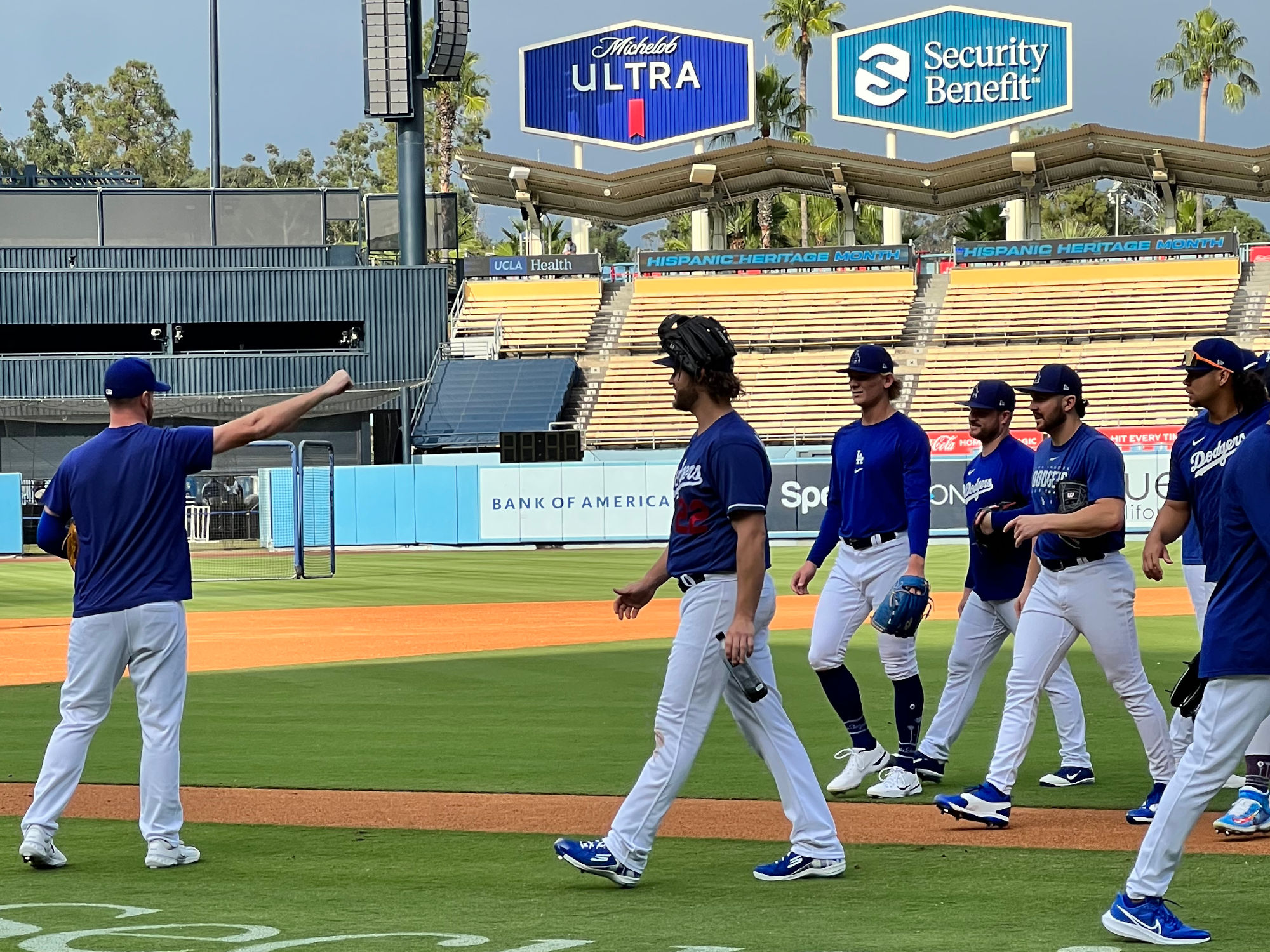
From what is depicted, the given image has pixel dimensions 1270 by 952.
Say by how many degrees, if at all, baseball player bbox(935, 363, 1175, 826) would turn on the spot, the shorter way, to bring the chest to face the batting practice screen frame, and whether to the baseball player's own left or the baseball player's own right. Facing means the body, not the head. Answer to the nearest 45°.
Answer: approximately 90° to the baseball player's own right

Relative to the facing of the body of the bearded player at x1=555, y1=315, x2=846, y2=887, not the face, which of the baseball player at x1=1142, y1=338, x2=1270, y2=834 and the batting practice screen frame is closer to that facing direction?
the batting practice screen frame

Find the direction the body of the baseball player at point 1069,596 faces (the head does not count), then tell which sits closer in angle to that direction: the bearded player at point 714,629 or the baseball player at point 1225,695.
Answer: the bearded player

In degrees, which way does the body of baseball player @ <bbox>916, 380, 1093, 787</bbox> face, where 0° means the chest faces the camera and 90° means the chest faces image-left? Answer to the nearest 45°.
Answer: approximately 45°

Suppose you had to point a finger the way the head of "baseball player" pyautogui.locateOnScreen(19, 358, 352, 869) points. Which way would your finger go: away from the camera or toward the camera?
away from the camera

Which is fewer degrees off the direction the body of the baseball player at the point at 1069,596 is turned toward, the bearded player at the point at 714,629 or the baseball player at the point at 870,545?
the bearded player

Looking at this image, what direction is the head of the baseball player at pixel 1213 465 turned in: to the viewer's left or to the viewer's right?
to the viewer's left

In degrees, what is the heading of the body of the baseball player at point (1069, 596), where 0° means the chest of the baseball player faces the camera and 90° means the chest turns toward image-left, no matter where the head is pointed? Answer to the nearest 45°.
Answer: approximately 45°

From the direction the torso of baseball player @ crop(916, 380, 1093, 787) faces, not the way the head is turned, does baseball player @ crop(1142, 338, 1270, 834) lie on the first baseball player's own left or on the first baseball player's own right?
on the first baseball player's own left

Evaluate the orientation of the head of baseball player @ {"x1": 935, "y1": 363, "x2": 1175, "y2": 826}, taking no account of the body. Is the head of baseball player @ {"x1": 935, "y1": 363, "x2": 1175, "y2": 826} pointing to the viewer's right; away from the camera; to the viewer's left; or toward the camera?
to the viewer's left

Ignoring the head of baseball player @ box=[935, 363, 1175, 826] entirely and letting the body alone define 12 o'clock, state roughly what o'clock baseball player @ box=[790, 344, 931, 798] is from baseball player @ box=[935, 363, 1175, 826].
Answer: baseball player @ box=[790, 344, 931, 798] is roughly at 3 o'clock from baseball player @ box=[935, 363, 1175, 826].

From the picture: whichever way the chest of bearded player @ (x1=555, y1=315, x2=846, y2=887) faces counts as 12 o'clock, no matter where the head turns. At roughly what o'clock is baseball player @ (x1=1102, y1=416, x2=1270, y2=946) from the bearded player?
The baseball player is roughly at 7 o'clock from the bearded player.
